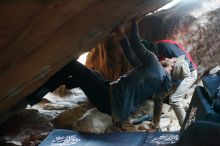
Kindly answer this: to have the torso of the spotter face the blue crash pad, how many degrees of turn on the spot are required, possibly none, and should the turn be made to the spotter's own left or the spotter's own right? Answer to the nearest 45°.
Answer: approximately 45° to the spotter's own left
